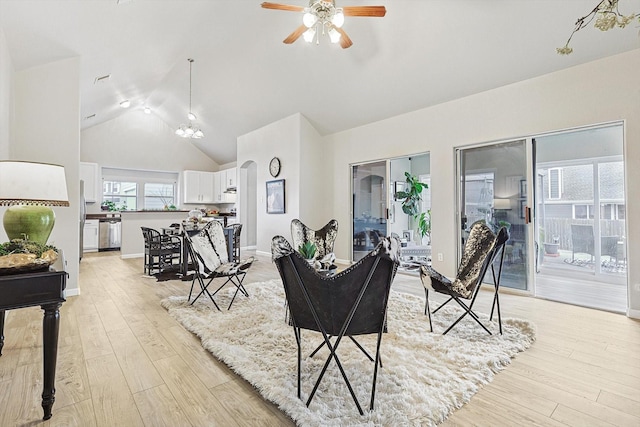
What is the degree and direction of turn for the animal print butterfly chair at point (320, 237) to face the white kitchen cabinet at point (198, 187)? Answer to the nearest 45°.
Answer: approximately 135° to its right

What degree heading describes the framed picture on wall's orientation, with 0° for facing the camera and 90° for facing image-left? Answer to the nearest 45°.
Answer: approximately 45°

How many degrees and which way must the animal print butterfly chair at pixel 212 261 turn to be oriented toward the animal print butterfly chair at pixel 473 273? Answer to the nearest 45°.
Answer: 0° — it already faces it

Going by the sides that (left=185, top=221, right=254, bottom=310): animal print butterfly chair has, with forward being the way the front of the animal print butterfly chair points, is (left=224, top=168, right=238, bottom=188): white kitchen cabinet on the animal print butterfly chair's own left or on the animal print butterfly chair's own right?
on the animal print butterfly chair's own left

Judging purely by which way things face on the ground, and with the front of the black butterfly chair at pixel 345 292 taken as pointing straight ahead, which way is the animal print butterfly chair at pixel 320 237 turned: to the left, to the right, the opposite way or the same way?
the opposite way

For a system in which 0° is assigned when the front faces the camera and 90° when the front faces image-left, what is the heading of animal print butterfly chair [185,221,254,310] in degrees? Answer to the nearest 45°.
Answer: approximately 315°

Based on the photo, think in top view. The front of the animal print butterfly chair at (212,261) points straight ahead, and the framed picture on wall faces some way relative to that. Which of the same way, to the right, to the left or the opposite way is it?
to the right

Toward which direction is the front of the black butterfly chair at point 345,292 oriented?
away from the camera

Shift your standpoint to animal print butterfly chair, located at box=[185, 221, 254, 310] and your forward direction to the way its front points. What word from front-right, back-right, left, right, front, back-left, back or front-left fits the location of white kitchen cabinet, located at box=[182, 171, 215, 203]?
back-left

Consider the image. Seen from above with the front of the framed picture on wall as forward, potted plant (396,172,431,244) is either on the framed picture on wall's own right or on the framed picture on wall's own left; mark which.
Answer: on the framed picture on wall's own left
